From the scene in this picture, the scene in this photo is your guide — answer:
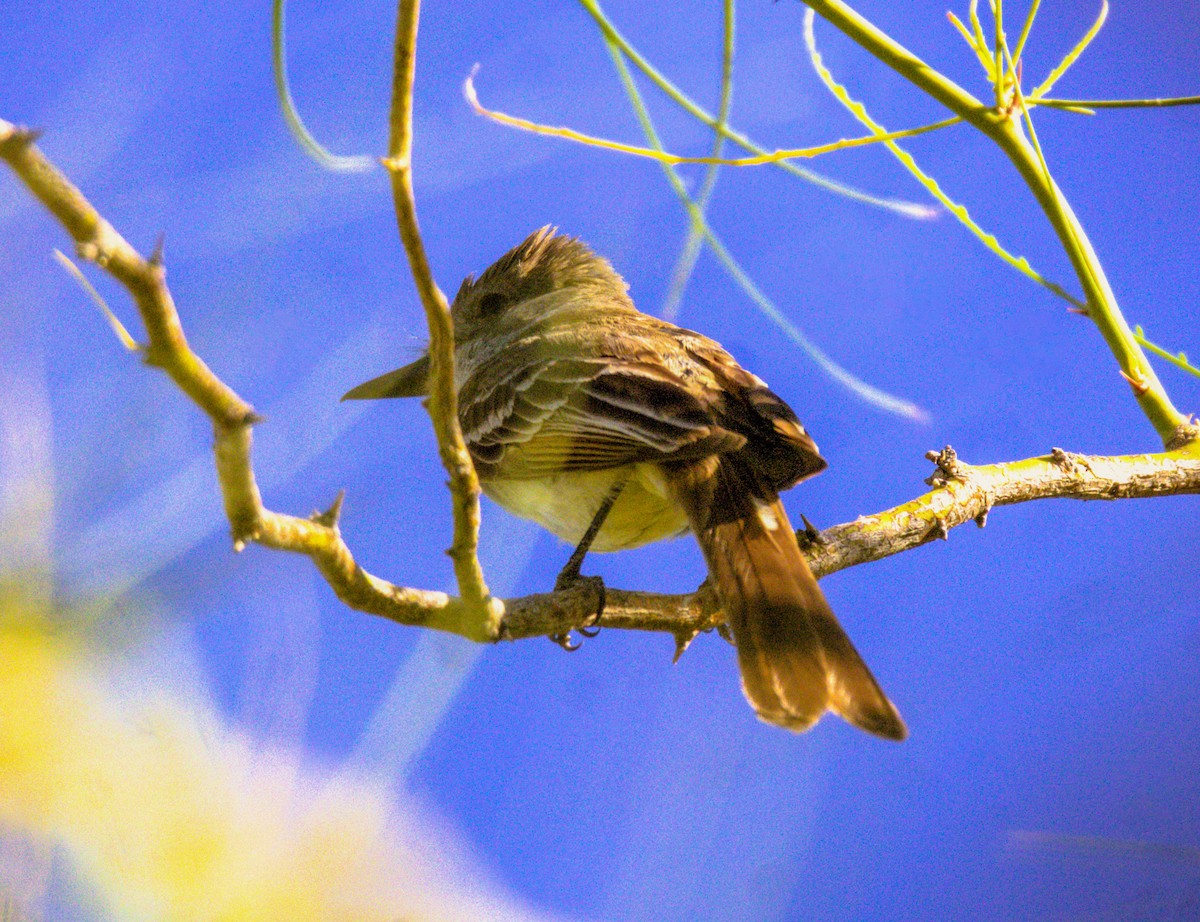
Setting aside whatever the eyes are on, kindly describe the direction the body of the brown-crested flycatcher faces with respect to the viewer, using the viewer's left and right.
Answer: facing away from the viewer and to the left of the viewer

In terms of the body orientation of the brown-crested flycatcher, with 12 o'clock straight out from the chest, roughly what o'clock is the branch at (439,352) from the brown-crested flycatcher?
The branch is roughly at 10 o'clock from the brown-crested flycatcher.
